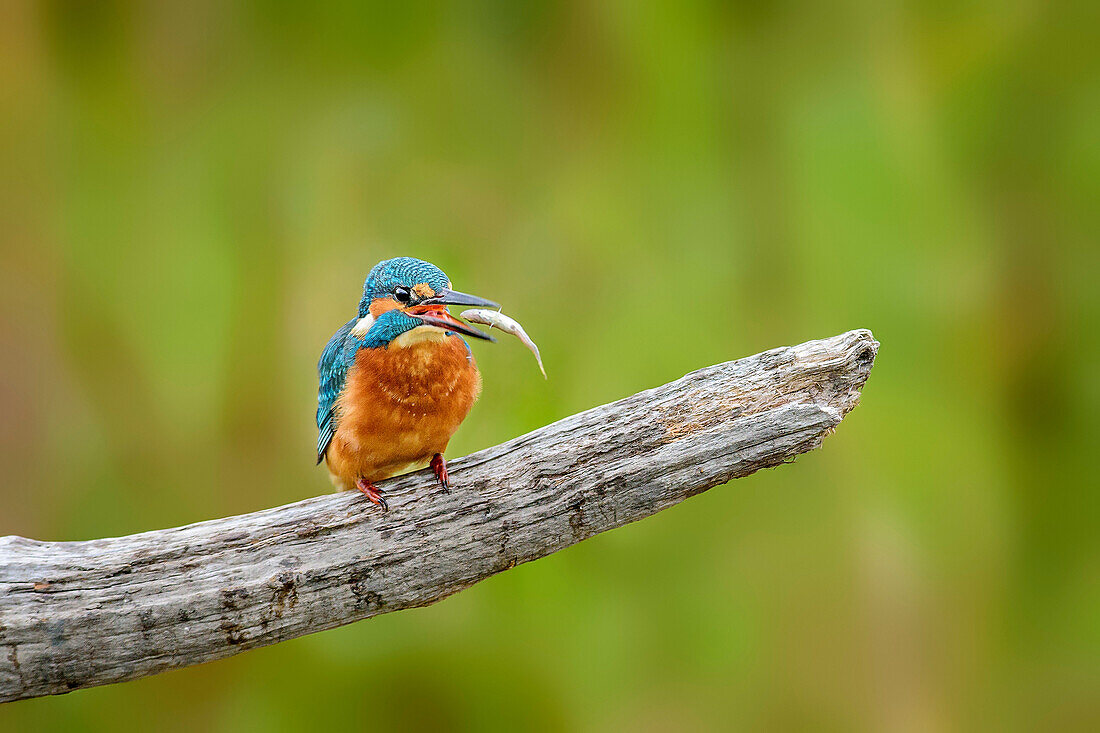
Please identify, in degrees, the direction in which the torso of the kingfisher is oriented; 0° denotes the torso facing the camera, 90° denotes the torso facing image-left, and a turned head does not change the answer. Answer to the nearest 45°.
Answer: approximately 315°
